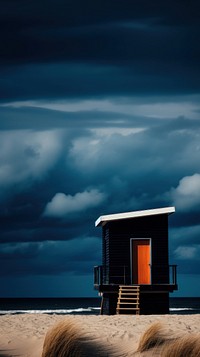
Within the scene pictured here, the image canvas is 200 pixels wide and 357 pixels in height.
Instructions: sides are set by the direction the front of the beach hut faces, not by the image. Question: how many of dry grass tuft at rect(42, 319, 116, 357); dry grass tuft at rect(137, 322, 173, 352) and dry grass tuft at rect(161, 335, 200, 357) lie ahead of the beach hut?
3

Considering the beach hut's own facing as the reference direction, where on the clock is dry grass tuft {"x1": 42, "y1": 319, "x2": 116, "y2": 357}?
The dry grass tuft is roughly at 12 o'clock from the beach hut.

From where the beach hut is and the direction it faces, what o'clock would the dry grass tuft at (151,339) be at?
The dry grass tuft is roughly at 12 o'clock from the beach hut.

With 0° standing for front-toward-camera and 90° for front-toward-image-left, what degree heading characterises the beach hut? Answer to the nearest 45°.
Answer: approximately 0°

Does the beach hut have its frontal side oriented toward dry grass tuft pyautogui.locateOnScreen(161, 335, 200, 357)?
yes
